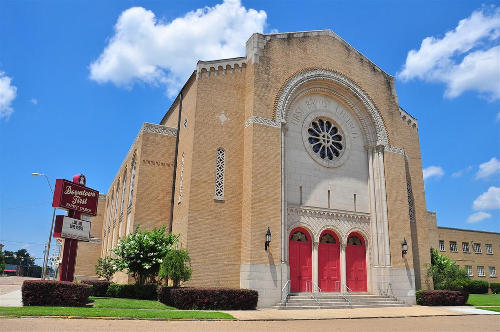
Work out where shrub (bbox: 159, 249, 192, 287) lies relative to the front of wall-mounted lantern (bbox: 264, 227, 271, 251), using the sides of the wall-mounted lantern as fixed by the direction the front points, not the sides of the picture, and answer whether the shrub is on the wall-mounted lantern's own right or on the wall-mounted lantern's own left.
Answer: on the wall-mounted lantern's own right

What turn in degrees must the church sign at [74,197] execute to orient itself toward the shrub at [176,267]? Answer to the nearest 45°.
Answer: approximately 45° to its left

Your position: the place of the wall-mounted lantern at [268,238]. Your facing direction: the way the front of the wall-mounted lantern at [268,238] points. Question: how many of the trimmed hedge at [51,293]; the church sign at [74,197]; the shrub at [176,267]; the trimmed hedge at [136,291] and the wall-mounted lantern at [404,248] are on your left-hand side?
1

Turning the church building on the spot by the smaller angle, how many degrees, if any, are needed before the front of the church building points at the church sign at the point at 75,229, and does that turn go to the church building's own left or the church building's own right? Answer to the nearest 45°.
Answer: approximately 90° to the church building's own right

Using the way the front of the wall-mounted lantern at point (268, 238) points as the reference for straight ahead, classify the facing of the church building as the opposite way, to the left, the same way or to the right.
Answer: the same way

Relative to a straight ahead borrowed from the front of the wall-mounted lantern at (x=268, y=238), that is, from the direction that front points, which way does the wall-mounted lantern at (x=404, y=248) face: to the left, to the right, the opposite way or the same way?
the same way

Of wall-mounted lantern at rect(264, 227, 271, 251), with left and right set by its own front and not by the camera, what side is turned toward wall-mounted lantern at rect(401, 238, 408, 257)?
left

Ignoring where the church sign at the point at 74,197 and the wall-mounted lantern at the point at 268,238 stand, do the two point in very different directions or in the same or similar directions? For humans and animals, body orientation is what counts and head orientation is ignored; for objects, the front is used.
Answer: same or similar directions

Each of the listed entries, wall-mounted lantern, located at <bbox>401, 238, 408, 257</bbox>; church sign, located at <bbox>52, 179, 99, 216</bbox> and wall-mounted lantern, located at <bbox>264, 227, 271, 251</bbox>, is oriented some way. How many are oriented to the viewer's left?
0

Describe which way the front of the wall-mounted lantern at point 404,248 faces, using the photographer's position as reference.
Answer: facing the viewer and to the right of the viewer

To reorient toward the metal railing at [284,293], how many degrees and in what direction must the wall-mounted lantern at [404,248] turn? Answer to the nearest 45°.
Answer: approximately 90° to its right

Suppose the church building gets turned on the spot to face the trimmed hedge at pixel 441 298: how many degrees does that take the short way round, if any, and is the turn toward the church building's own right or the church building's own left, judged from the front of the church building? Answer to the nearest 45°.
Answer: approximately 45° to the church building's own left

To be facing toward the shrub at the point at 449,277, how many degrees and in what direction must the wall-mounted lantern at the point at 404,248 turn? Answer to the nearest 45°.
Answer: approximately 90° to its left

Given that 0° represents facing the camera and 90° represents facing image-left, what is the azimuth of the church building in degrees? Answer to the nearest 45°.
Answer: approximately 315°

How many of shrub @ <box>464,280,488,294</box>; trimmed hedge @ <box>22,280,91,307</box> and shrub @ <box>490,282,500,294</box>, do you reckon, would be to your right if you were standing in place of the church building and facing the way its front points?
1

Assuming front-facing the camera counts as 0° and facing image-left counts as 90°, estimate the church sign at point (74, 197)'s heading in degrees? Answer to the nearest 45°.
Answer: approximately 315°
